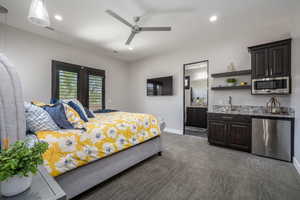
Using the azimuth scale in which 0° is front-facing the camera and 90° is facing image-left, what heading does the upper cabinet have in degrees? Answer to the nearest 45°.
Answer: approximately 45°

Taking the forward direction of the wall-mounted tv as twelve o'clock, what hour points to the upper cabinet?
The upper cabinet is roughly at 9 o'clock from the wall-mounted tv.

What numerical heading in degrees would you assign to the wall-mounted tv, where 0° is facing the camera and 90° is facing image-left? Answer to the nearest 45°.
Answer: approximately 45°

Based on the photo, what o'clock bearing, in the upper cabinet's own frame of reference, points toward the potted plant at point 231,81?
The potted plant is roughly at 2 o'clock from the upper cabinet.

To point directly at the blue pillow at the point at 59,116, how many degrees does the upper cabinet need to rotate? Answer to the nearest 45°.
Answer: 0° — it already faces it

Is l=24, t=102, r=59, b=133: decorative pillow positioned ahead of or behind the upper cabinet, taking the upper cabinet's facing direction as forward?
ahead

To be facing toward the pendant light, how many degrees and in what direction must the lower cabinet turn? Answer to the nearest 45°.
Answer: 0° — it already faces it
